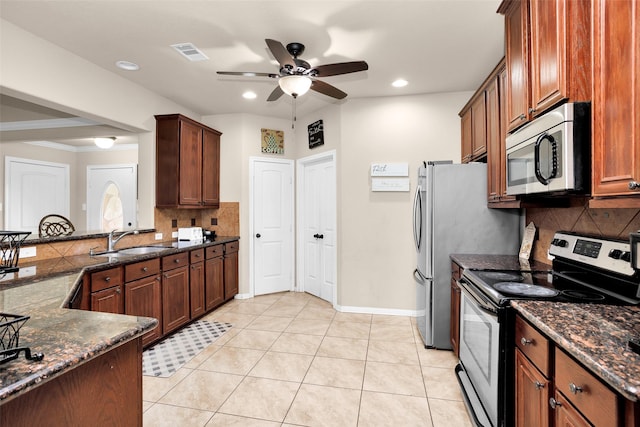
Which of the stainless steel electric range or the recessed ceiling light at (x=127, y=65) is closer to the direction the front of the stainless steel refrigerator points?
the recessed ceiling light

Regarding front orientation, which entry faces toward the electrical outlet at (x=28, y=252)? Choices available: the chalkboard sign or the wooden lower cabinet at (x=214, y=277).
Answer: the chalkboard sign

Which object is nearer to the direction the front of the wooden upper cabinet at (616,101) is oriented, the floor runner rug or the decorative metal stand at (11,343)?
the decorative metal stand

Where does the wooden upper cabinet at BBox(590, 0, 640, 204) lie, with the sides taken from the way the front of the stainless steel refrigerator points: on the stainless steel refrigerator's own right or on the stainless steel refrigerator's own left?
on the stainless steel refrigerator's own left

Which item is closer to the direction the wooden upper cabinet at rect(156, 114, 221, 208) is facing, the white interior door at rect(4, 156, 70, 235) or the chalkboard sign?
the chalkboard sign

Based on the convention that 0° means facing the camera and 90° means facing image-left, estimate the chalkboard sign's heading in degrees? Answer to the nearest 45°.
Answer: approximately 45°

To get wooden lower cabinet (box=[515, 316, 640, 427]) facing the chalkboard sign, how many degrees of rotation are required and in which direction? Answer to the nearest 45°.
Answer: approximately 90° to its right

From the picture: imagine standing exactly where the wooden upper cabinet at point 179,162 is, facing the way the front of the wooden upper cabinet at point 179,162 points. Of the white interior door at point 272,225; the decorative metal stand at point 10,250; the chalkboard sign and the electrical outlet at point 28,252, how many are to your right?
2

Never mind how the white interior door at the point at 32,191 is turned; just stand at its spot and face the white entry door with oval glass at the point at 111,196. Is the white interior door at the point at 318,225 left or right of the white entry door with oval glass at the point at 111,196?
right

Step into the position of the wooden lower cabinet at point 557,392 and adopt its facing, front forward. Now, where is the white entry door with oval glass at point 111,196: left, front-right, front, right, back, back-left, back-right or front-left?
front-right

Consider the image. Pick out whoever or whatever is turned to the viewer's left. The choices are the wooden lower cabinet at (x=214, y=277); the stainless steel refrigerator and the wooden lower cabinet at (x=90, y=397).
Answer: the stainless steel refrigerator

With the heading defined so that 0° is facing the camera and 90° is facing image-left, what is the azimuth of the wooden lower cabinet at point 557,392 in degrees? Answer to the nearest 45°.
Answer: approximately 45°

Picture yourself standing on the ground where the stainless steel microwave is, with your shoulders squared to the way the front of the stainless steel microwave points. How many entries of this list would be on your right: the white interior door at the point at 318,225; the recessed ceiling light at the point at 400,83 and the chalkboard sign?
3
